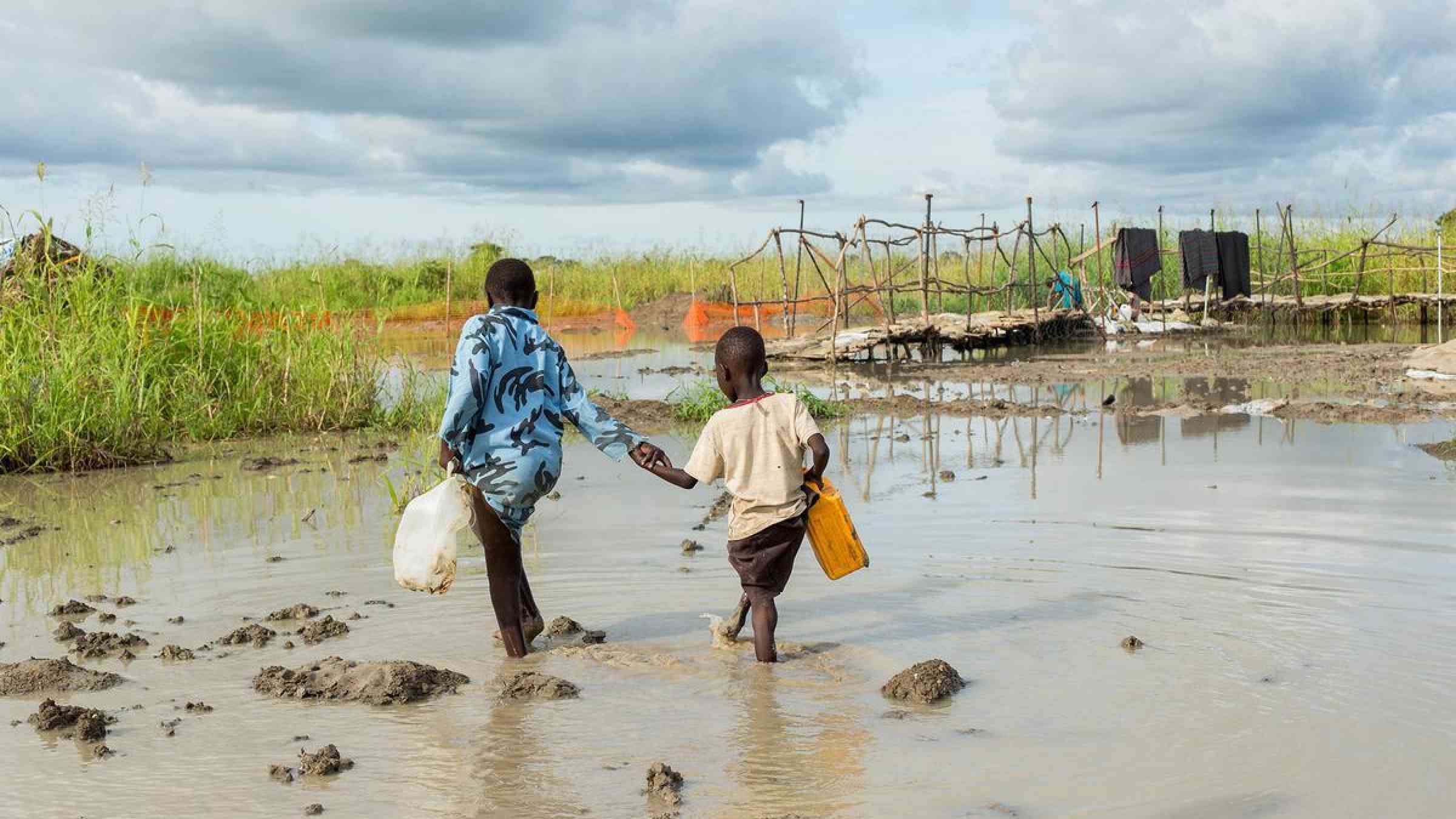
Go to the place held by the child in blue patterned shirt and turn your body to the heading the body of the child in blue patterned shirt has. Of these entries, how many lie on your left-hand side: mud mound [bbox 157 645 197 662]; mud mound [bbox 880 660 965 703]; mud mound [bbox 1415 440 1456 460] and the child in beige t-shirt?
1

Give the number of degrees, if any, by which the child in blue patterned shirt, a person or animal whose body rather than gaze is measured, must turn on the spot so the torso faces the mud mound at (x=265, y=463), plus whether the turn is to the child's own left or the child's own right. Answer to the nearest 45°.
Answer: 0° — they already face it

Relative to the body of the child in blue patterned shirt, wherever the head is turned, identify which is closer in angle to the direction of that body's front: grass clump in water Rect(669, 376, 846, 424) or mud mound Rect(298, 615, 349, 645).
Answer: the grass clump in water

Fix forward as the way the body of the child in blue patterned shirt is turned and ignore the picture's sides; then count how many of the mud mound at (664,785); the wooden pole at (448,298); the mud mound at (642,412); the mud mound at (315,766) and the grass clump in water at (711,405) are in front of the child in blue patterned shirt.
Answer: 3

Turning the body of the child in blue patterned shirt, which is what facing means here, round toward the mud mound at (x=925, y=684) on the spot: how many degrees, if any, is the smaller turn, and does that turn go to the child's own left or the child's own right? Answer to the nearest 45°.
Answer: approximately 135° to the child's own right

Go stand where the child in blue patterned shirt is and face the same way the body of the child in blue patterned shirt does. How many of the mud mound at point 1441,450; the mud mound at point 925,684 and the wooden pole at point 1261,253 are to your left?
0

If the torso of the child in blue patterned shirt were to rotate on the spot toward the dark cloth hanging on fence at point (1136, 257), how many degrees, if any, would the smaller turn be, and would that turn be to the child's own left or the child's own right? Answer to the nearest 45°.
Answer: approximately 45° to the child's own right

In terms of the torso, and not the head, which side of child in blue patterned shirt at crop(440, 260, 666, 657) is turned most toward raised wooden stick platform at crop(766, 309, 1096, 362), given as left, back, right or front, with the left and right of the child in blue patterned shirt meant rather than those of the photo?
front

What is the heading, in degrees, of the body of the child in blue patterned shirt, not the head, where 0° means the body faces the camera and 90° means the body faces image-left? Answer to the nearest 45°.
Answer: approximately 180°

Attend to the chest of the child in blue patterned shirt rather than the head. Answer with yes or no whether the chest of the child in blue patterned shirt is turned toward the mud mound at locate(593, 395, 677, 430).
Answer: yes

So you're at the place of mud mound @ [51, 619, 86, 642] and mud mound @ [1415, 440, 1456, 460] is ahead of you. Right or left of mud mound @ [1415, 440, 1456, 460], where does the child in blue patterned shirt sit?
right

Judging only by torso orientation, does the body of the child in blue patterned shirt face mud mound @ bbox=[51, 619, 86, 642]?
no

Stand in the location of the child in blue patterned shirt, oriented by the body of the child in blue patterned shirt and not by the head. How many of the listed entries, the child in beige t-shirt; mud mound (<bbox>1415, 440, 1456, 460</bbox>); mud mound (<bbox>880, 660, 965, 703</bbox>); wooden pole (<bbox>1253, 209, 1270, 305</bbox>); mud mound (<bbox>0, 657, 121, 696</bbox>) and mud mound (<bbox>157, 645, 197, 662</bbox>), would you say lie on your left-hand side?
2

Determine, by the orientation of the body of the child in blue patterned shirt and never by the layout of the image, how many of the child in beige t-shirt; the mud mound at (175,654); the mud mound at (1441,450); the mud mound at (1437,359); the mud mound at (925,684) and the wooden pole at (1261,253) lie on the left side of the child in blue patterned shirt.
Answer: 1

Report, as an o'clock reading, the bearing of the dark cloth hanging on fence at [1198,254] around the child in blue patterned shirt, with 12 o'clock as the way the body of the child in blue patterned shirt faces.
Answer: The dark cloth hanging on fence is roughly at 1 o'clock from the child in blue patterned shirt.

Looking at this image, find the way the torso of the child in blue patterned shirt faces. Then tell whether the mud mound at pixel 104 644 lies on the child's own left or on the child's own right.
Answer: on the child's own left

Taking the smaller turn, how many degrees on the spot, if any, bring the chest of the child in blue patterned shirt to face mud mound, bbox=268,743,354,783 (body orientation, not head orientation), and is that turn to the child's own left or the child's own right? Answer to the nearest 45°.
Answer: approximately 135° to the child's own left
